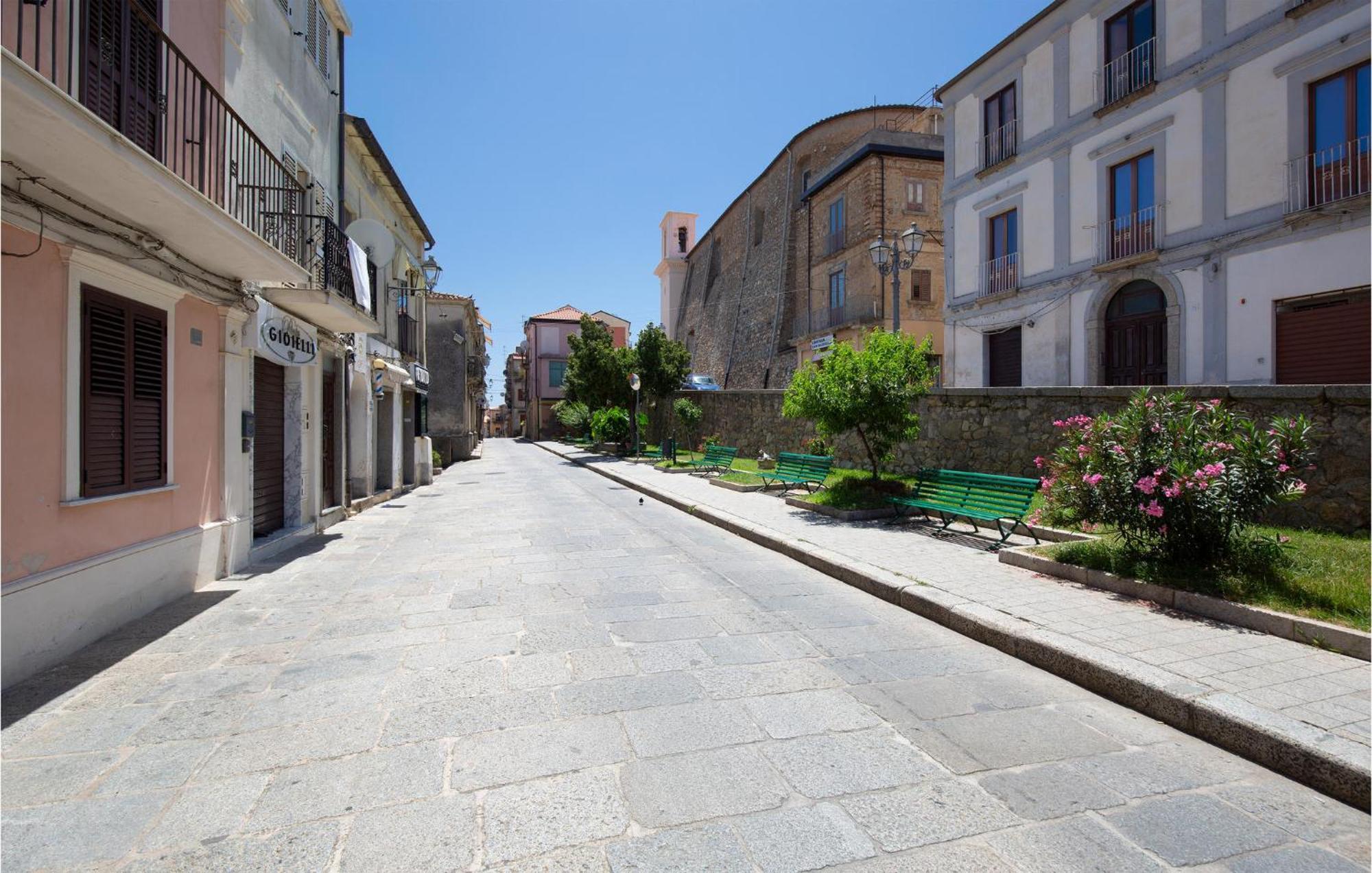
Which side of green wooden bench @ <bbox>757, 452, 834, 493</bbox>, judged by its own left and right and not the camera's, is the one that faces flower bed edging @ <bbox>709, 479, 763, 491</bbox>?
right

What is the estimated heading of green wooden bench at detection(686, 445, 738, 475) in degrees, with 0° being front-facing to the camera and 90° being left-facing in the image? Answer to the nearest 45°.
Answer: approximately 45°

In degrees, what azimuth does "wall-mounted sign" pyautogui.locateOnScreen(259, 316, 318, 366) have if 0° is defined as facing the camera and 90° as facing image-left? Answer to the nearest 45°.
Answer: approximately 315°

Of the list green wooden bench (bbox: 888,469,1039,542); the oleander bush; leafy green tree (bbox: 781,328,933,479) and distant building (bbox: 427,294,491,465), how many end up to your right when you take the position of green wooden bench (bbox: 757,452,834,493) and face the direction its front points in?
1

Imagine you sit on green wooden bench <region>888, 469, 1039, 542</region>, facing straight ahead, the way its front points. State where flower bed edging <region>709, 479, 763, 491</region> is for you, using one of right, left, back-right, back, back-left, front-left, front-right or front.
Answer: right

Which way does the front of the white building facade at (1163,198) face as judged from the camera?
facing the viewer and to the left of the viewer

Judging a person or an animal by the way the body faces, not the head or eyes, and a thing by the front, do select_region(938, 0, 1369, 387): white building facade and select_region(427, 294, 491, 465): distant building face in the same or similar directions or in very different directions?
very different directions

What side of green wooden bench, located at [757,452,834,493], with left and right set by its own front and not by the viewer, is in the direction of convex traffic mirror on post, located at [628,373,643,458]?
right

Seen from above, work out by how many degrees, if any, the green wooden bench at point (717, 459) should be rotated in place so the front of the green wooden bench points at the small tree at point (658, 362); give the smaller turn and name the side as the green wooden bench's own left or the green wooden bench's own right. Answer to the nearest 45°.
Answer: approximately 135° to the green wooden bench's own right

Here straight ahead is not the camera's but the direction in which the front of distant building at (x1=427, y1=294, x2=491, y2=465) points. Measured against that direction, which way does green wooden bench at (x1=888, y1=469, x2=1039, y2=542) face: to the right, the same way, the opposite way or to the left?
the opposite way

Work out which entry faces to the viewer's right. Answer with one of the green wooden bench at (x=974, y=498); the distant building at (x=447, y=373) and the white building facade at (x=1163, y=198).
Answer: the distant building

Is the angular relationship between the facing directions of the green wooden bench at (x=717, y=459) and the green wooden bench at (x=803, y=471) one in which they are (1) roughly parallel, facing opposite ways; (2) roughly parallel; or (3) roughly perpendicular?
roughly parallel

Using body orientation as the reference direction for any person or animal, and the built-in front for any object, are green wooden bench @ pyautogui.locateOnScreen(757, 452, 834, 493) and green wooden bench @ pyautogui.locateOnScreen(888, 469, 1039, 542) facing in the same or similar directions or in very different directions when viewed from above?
same or similar directions

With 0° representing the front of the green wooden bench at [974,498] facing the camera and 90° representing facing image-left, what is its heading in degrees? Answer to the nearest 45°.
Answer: approximately 45°

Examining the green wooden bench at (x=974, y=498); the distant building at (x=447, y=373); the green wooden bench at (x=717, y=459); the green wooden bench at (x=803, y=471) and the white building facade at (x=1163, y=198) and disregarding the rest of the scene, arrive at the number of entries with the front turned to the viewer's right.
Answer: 1

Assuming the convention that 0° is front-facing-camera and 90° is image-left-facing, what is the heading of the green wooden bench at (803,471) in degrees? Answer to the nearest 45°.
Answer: approximately 45°
